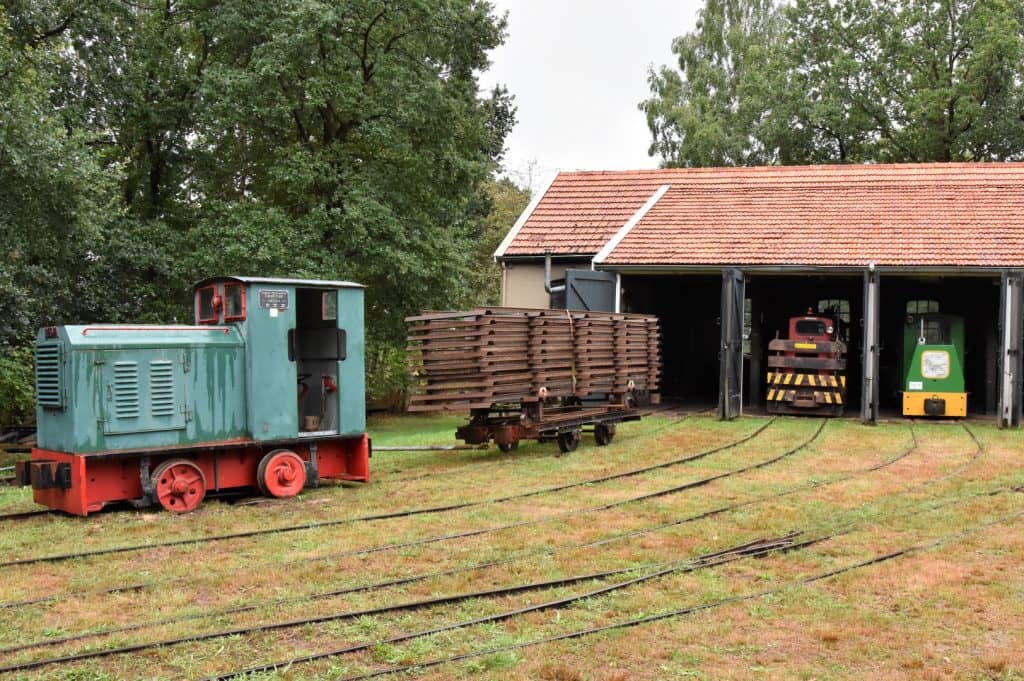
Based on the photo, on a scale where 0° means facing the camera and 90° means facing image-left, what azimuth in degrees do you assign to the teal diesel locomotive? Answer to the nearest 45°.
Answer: approximately 45°

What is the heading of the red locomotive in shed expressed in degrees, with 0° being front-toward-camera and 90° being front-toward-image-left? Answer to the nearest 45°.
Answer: approximately 0°

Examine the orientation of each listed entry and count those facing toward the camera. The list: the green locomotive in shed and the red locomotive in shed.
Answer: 2

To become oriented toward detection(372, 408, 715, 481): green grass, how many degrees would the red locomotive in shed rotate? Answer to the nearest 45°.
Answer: approximately 45° to its right

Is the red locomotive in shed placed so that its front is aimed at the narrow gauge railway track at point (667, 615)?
yes

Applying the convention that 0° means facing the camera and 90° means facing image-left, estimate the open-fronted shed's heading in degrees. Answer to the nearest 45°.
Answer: approximately 0°

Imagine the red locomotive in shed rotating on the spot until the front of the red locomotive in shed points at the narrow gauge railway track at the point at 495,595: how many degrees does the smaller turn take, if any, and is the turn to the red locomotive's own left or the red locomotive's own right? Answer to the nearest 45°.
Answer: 0° — it already faces it

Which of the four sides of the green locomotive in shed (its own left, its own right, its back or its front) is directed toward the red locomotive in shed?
right
